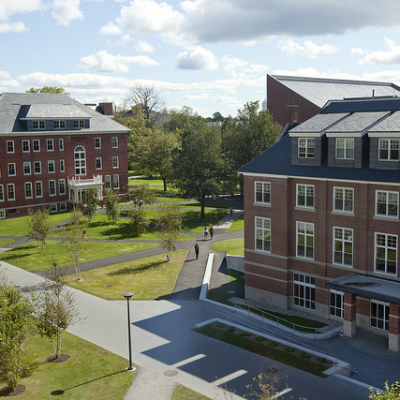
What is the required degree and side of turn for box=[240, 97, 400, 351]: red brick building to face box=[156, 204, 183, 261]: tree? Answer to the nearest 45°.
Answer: approximately 90° to its right

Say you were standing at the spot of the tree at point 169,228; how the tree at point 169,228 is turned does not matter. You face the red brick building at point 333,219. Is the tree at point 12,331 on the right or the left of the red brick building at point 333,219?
right

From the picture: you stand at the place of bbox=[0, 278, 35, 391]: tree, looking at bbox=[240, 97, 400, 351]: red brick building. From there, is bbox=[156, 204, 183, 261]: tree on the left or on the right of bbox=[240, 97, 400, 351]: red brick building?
left

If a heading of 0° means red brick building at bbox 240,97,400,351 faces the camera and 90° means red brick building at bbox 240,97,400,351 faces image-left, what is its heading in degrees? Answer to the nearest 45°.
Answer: approximately 45°

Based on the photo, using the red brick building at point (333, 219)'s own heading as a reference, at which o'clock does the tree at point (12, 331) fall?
The tree is roughly at 12 o'clock from the red brick building.
